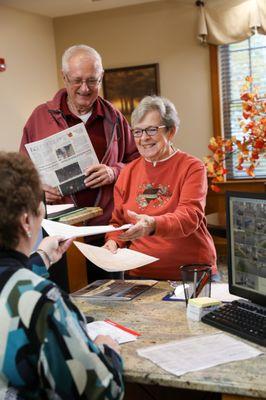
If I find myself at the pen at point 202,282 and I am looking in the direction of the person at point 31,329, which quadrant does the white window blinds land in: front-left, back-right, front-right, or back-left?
back-right

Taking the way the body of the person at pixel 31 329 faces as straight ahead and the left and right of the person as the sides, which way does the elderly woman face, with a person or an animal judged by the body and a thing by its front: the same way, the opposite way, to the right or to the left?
the opposite way

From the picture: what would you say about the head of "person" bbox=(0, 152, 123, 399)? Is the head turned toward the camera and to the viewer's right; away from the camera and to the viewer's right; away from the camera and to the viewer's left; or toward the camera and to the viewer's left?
away from the camera and to the viewer's right

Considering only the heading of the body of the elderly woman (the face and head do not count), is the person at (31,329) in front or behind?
in front

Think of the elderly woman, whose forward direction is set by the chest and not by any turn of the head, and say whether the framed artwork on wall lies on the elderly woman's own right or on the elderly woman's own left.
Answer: on the elderly woman's own right

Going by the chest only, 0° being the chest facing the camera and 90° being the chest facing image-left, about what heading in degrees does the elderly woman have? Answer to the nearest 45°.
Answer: approximately 45°

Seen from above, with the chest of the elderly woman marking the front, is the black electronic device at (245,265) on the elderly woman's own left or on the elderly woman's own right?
on the elderly woman's own left

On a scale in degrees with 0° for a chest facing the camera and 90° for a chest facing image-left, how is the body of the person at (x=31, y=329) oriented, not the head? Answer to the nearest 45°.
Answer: approximately 225°

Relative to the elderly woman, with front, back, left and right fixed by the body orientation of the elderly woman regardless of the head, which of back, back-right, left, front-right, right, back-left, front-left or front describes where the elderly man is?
right
